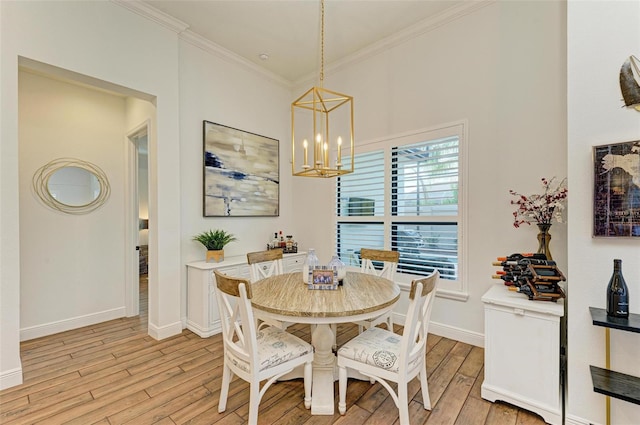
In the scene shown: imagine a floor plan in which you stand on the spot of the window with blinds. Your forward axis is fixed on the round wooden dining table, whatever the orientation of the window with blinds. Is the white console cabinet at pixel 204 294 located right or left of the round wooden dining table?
right

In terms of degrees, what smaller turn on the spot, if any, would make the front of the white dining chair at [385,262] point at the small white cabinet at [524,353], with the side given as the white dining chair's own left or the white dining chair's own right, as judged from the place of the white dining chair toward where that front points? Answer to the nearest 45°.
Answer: approximately 90° to the white dining chair's own left

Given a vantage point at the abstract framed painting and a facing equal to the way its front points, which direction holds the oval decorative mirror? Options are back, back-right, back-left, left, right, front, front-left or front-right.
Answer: back-right

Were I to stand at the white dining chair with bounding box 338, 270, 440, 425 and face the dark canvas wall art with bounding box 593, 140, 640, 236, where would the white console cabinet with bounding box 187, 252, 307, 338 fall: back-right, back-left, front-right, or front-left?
back-left

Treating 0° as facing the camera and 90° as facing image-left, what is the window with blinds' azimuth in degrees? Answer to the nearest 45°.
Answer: approximately 45°

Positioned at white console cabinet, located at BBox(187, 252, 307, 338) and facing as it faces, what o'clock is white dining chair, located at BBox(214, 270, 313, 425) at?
The white dining chair is roughly at 1 o'clock from the white console cabinet.

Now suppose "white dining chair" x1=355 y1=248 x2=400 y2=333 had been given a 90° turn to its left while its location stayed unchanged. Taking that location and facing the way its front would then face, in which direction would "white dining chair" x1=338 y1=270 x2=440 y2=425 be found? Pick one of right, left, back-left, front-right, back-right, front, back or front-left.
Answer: front-right

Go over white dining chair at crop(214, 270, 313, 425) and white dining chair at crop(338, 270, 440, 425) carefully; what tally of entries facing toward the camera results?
0

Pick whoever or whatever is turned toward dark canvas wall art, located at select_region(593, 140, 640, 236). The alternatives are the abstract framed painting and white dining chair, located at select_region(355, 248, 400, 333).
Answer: the abstract framed painting

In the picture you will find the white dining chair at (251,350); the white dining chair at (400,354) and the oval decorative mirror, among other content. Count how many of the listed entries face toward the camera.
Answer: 1

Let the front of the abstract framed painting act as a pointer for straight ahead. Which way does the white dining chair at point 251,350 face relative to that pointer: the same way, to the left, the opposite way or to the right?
to the left

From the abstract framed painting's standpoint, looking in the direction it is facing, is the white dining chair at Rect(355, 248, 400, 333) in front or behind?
in front

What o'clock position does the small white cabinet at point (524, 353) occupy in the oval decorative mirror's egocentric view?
The small white cabinet is roughly at 11 o'clock from the oval decorative mirror.

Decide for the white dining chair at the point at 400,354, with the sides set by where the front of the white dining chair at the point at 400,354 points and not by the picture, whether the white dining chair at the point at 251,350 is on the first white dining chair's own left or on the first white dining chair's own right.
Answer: on the first white dining chair's own left

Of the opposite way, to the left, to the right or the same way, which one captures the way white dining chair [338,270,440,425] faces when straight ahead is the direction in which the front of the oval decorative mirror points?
the opposite way
